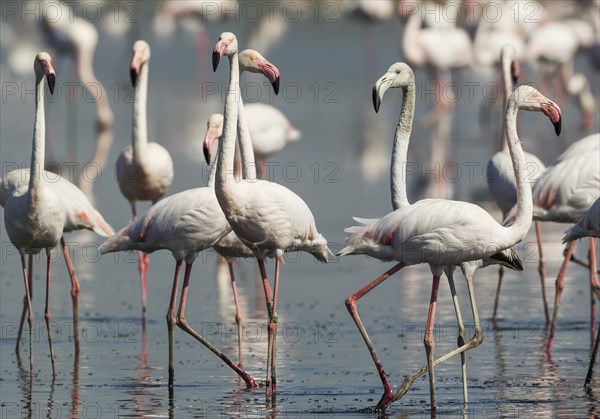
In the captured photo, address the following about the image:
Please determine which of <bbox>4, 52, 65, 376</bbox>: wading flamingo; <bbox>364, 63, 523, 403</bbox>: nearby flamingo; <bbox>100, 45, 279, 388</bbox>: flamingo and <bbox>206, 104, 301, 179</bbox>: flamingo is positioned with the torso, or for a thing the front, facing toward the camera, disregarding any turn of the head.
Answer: the wading flamingo

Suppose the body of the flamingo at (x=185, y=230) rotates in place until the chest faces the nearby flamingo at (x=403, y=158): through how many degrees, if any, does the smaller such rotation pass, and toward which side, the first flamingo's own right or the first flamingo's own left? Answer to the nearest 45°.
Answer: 0° — it already faces it

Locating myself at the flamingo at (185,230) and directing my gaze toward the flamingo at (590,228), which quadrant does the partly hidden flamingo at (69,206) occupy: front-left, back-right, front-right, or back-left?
back-left

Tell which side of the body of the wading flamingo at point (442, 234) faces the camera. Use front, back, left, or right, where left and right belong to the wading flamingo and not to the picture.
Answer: right

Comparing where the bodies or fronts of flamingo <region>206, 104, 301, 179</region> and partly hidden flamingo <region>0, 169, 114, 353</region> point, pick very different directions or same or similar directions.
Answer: same or similar directions

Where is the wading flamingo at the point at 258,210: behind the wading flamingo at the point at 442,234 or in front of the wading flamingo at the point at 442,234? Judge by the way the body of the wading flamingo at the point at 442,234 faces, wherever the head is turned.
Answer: behind

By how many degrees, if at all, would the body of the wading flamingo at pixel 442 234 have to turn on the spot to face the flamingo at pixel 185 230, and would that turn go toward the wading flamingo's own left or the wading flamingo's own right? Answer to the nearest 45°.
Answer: approximately 180°

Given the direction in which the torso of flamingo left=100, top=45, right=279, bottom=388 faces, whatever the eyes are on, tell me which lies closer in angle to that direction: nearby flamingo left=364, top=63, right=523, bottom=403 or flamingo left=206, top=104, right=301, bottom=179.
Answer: the nearby flamingo

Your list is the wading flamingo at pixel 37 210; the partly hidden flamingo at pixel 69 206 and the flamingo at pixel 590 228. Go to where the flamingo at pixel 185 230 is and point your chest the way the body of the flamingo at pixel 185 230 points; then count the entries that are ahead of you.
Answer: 1

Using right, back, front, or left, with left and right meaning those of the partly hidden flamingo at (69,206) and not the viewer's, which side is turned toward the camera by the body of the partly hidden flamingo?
left

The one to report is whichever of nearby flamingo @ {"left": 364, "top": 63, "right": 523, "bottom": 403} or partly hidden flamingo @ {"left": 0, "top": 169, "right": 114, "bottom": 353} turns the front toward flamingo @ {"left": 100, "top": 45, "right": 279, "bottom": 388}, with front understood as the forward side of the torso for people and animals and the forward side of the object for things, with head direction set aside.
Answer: nearby flamingo @ {"left": 364, "top": 63, "right": 523, "bottom": 403}

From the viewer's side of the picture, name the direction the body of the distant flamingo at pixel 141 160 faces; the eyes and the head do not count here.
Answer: toward the camera

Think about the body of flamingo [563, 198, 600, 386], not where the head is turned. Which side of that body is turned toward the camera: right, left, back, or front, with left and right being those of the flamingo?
right

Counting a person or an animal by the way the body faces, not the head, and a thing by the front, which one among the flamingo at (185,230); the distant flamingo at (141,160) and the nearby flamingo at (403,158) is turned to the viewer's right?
the flamingo

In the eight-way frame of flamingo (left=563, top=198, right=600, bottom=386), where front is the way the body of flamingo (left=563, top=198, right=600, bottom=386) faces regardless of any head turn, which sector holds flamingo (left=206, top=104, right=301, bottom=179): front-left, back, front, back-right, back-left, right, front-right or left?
back-left

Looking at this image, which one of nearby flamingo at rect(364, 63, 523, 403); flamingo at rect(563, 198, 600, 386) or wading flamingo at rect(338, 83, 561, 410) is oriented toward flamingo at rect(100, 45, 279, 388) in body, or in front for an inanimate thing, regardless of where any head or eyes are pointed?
the nearby flamingo
